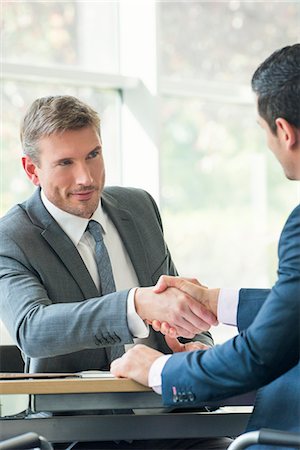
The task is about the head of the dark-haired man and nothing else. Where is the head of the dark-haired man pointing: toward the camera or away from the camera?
away from the camera

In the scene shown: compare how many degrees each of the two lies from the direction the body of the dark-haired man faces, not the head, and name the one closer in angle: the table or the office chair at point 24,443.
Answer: the table

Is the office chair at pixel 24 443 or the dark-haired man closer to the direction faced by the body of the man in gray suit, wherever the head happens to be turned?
the dark-haired man

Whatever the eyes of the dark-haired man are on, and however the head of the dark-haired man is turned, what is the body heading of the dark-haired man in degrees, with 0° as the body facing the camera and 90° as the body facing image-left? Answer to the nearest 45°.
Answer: approximately 135°

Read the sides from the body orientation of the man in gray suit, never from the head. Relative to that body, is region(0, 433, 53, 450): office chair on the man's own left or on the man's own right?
on the man's own right

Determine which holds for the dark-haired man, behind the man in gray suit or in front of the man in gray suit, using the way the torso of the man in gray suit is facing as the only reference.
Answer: in front

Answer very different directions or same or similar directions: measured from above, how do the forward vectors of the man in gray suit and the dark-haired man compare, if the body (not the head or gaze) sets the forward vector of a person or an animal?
very different directions

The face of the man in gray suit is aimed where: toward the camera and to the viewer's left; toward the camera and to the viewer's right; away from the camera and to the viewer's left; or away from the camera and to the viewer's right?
toward the camera and to the viewer's right

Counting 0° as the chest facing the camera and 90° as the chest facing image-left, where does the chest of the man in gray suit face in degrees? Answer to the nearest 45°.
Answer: approximately 315°
